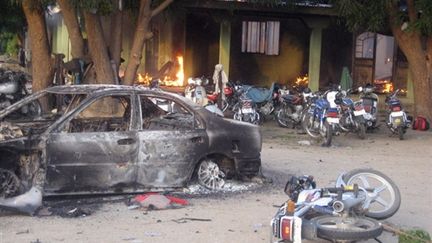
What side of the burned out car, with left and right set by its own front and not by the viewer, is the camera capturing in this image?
left

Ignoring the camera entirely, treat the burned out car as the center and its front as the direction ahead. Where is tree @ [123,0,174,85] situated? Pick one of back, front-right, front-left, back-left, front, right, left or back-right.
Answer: right
